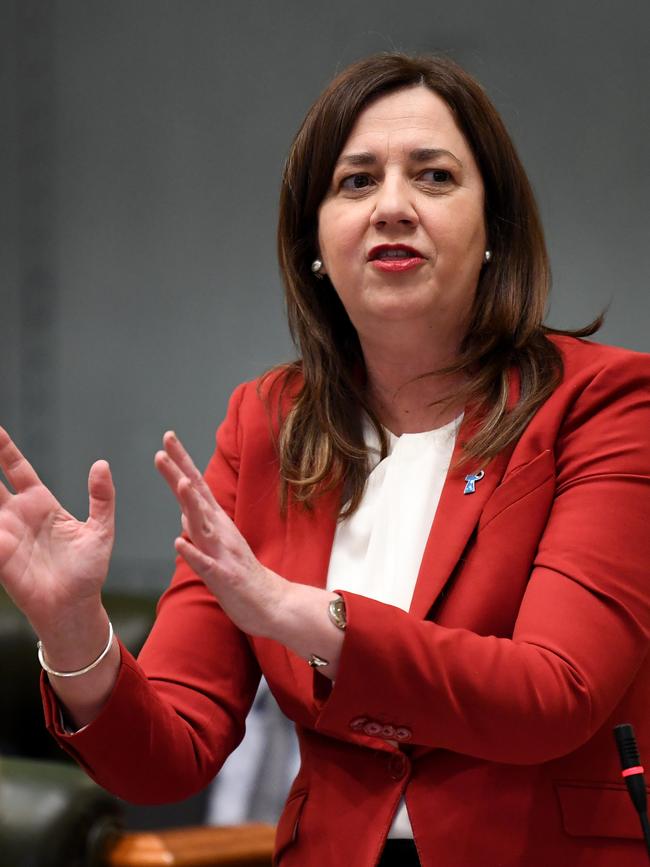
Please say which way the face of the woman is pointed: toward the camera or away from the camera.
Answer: toward the camera
